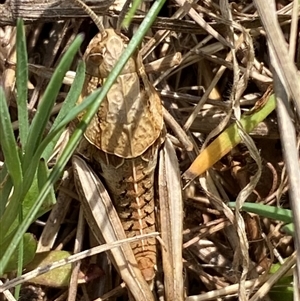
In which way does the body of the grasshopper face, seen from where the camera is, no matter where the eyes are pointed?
away from the camera
